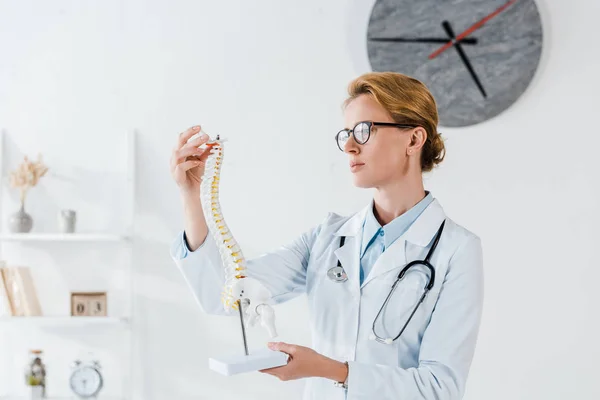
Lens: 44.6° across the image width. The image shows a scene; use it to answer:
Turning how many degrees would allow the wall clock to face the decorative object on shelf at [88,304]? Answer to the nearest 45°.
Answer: approximately 90° to its right

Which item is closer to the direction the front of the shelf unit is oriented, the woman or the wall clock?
the woman

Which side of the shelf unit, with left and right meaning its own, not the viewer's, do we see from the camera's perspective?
front

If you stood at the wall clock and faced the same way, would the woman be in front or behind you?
in front

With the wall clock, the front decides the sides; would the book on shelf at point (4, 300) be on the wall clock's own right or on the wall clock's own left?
on the wall clock's own right

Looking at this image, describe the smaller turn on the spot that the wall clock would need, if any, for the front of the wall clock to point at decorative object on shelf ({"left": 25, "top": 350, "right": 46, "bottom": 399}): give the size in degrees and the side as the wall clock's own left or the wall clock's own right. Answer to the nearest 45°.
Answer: approximately 90° to the wall clock's own right

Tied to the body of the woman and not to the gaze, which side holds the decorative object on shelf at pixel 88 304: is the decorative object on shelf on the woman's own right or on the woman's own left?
on the woman's own right

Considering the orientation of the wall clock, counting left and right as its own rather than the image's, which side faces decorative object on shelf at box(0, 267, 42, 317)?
right

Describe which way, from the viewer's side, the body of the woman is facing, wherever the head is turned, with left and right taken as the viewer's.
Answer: facing the viewer and to the left of the viewer

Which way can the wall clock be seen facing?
toward the camera
